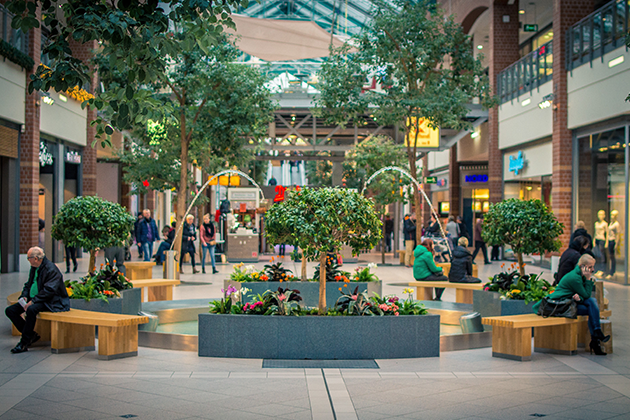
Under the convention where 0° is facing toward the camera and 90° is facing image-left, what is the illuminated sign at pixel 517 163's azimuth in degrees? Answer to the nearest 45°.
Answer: approximately 45°

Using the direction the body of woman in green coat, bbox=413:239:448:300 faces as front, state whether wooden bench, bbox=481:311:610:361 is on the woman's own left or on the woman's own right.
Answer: on the woman's own right

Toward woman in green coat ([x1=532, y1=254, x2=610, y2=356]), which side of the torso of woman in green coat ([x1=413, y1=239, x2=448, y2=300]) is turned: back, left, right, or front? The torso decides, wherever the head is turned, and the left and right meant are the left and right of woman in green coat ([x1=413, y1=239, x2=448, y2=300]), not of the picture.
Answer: right

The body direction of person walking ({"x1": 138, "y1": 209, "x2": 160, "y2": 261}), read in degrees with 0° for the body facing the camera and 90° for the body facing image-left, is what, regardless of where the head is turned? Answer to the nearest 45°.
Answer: approximately 0°
